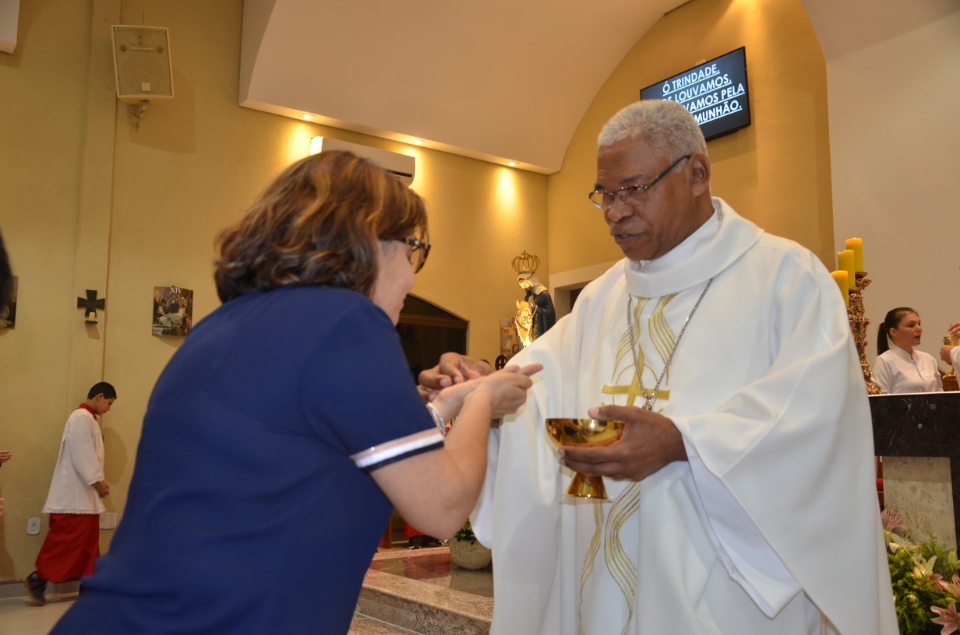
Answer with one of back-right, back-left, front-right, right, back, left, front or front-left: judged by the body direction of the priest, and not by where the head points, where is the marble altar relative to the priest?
back

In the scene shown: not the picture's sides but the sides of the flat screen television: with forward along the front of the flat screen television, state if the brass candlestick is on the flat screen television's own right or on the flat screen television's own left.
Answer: on the flat screen television's own left

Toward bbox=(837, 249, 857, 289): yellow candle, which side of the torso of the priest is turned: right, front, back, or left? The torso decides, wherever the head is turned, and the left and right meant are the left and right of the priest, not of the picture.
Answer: back

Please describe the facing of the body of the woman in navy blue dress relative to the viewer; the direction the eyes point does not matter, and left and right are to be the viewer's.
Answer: facing away from the viewer and to the right of the viewer

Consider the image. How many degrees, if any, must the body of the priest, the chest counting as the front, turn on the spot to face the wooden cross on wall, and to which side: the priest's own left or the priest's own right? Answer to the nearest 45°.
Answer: approximately 90° to the priest's own right

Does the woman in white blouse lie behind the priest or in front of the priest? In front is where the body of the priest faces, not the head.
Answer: behind
